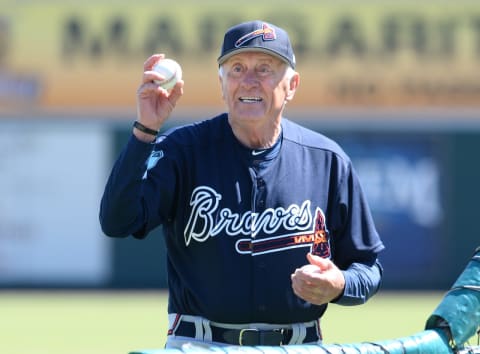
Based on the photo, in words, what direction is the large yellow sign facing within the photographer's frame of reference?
facing the viewer

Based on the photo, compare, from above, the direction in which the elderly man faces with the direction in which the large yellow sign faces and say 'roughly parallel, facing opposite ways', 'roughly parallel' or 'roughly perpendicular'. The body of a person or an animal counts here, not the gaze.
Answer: roughly parallel

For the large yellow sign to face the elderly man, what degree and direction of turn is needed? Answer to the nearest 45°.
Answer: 0° — it already faces them

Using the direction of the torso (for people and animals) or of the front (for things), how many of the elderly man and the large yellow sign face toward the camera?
2

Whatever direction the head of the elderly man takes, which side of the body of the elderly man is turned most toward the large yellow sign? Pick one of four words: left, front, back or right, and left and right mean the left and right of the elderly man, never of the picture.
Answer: back

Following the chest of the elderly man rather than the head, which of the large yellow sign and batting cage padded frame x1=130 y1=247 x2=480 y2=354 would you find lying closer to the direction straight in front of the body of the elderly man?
the batting cage padded frame

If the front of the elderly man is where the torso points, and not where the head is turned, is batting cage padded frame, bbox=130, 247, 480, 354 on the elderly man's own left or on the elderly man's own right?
on the elderly man's own left

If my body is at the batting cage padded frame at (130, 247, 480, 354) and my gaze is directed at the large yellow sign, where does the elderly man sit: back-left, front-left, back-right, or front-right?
front-left

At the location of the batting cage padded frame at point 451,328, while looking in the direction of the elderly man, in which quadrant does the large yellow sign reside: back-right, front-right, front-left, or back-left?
front-right

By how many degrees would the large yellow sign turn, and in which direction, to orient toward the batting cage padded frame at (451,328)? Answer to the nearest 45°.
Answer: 0° — it already faces it
